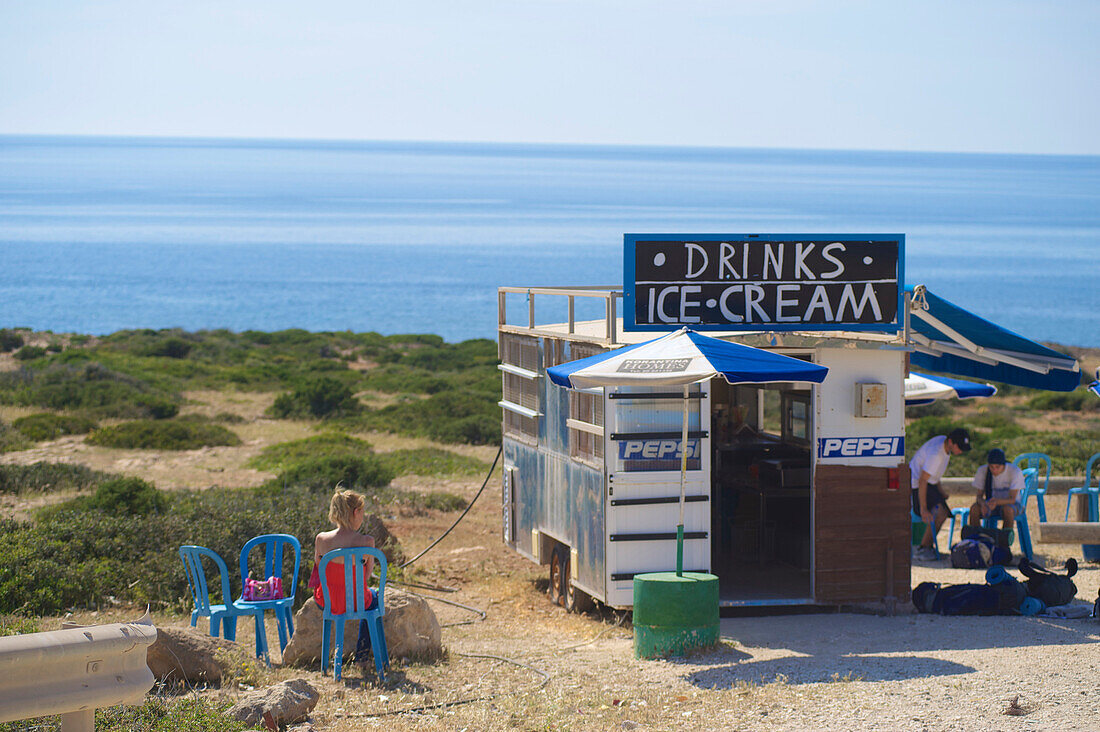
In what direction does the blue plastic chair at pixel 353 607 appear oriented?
away from the camera

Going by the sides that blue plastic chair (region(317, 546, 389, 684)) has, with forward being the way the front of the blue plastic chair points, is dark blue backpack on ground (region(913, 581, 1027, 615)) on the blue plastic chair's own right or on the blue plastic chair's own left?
on the blue plastic chair's own right

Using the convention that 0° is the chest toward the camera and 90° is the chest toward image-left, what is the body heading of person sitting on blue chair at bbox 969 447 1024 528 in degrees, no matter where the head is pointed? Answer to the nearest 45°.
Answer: approximately 0°
